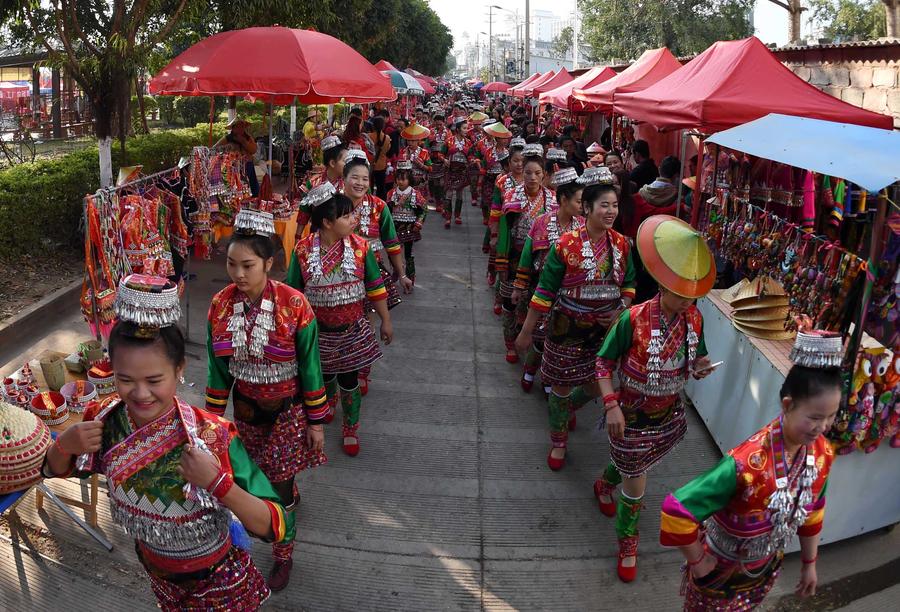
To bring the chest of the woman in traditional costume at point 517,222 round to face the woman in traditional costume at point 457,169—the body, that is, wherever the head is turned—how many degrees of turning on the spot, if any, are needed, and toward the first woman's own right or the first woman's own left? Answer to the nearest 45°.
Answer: approximately 180°

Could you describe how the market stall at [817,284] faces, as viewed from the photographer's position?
facing the viewer and to the left of the viewer

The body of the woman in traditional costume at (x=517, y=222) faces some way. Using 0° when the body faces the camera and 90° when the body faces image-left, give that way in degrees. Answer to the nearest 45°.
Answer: approximately 0°

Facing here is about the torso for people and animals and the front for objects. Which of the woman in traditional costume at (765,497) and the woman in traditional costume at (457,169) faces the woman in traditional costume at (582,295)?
the woman in traditional costume at (457,169)

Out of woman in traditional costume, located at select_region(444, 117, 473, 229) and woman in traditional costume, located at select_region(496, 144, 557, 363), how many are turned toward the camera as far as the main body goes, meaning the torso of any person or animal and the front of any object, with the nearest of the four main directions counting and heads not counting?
2

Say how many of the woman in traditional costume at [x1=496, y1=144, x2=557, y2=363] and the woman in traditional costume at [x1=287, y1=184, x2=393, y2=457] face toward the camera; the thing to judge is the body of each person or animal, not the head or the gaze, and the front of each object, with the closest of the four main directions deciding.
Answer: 2

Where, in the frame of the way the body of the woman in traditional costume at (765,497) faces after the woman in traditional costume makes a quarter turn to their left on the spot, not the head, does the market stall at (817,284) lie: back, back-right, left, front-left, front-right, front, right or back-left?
front-left

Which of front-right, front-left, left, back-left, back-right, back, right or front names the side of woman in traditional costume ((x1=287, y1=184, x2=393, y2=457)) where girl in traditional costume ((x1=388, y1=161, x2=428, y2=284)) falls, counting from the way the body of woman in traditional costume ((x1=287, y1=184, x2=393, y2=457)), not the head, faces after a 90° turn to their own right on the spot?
right

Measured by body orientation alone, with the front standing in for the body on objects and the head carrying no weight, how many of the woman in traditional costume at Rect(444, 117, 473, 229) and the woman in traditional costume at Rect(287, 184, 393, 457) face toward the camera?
2

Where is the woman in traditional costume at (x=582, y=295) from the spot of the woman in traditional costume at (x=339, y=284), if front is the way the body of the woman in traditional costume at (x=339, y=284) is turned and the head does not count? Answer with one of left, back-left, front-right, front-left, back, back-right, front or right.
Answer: left
